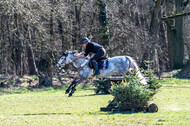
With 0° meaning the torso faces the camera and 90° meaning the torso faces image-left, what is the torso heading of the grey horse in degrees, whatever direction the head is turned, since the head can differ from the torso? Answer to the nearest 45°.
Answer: approximately 90°

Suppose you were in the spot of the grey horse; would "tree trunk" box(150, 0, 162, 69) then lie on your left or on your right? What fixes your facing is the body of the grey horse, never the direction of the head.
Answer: on your right

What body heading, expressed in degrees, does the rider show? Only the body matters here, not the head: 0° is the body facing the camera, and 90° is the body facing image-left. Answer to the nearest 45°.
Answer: approximately 90°

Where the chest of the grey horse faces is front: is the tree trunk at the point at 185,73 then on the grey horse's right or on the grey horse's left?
on the grey horse's right

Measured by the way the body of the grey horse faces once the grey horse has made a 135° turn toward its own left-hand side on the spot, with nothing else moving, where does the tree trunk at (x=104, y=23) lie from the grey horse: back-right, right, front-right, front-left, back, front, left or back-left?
back-left

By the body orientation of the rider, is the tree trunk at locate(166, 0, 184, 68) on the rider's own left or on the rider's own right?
on the rider's own right

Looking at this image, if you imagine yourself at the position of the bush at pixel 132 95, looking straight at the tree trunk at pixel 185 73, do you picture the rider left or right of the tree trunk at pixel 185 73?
left

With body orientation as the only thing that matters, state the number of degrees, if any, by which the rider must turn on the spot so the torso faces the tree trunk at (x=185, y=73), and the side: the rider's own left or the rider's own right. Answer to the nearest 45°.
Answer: approximately 135° to the rider's own right
